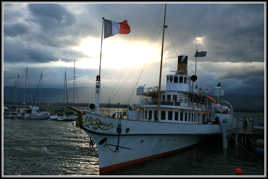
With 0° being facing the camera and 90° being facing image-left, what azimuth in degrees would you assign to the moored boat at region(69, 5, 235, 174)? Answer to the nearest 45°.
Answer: approximately 45°
